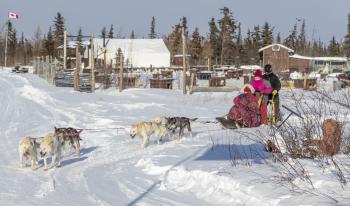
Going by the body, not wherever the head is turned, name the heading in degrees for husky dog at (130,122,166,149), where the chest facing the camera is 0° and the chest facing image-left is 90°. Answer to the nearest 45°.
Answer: approximately 45°

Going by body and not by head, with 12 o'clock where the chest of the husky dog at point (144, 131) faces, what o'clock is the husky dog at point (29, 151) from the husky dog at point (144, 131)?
the husky dog at point (29, 151) is roughly at 12 o'clock from the husky dog at point (144, 131).

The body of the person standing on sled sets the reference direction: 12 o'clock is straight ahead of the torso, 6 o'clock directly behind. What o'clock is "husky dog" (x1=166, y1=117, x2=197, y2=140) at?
The husky dog is roughly at 12 o'clock from the person standing on sled.

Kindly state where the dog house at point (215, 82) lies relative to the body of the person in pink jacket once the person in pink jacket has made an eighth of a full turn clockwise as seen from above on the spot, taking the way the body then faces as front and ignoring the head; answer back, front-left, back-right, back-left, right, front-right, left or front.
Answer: right

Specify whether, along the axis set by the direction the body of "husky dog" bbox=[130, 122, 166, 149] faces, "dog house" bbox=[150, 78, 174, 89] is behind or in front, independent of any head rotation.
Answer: behind

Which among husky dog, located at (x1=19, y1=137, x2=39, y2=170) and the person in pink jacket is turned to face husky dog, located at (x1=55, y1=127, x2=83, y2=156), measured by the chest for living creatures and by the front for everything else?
the person in pink jacket

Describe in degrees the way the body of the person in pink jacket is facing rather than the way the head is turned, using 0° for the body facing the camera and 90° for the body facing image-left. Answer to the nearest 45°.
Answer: approximately 45°

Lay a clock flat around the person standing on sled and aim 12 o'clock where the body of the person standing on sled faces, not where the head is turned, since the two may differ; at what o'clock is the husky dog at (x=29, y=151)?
The husky dog is roughly at 12 o'clock from the person standing on sled.

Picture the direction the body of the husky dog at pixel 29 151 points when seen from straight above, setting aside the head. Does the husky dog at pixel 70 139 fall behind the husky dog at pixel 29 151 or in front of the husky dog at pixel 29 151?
behind

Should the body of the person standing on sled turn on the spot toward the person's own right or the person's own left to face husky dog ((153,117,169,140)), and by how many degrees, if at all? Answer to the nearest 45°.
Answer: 0° — they already face it
